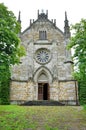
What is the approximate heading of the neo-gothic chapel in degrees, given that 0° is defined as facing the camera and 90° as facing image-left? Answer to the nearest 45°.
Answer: approximately 0°

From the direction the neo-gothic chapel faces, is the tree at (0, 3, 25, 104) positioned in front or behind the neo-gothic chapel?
in front

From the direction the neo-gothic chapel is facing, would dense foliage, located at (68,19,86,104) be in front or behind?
in front
